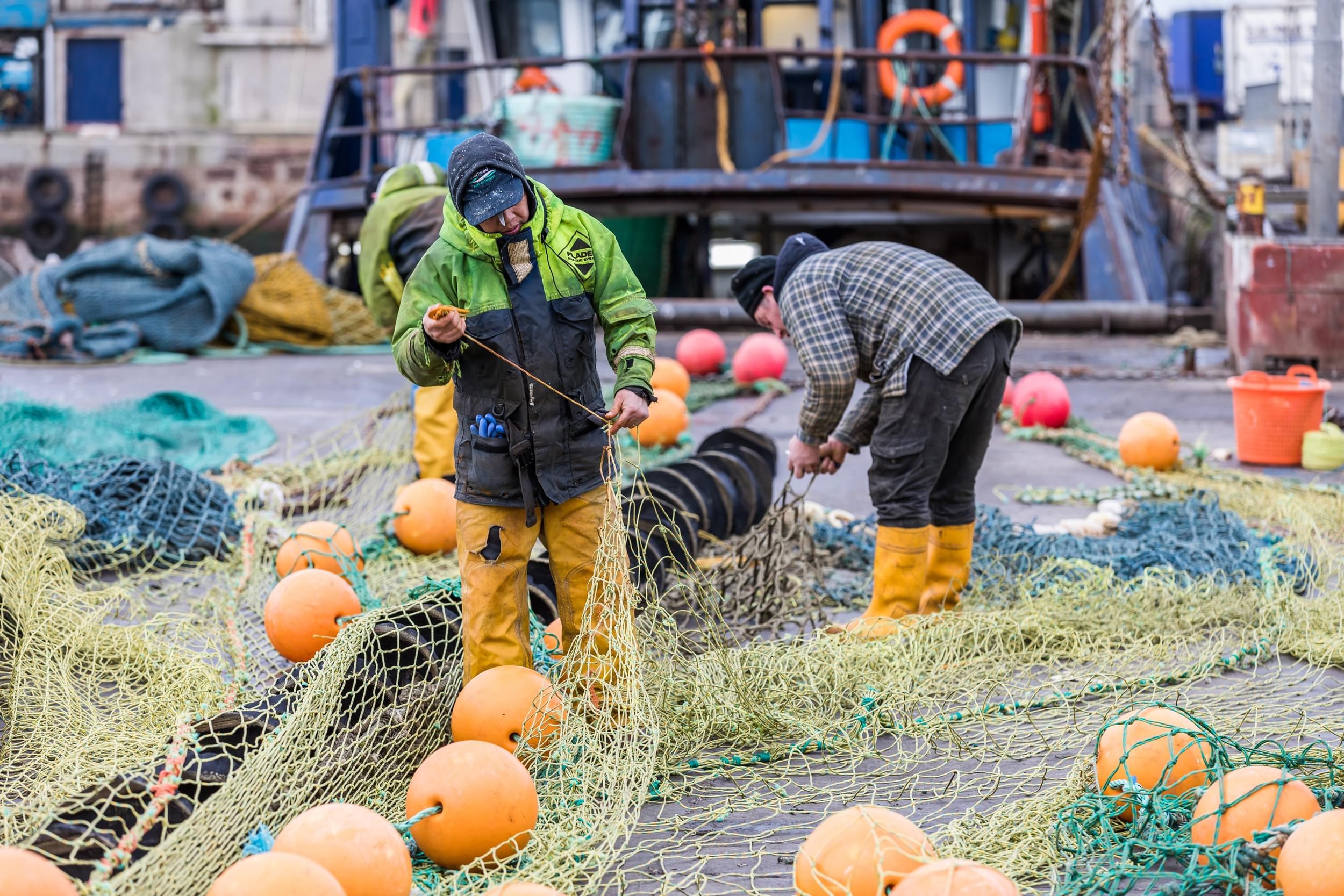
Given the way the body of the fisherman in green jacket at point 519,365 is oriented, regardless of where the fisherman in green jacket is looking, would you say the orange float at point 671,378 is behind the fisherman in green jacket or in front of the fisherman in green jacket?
behind

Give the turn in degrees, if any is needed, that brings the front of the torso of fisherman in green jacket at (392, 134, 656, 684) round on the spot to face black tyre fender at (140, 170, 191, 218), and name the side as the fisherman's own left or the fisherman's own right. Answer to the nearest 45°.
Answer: approximately 180°

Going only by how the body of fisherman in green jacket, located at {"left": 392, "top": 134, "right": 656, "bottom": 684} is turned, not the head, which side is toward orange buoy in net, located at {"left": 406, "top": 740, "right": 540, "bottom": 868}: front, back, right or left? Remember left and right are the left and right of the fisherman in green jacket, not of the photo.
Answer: front

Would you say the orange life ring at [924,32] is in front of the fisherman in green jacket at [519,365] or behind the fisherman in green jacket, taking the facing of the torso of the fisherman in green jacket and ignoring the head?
behind

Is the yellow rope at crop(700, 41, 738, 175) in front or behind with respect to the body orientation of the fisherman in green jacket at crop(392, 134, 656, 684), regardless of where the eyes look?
behind

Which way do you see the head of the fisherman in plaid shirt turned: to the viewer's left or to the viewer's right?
to the viewer's left

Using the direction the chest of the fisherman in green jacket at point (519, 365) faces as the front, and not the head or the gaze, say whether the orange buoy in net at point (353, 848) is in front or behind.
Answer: in front

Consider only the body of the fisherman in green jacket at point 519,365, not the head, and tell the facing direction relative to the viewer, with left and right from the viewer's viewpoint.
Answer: facing the viewer

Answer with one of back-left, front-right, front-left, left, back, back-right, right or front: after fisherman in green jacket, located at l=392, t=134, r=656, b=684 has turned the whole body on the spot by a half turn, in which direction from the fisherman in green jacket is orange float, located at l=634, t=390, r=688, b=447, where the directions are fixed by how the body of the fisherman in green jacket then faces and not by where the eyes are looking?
front

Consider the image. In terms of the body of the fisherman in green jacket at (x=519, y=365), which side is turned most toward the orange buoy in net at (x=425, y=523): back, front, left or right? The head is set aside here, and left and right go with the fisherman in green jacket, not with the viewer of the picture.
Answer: back

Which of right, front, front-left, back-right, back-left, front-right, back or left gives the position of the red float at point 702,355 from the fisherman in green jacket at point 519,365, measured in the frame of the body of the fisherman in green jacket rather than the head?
back
